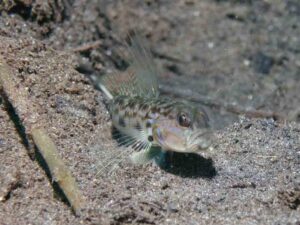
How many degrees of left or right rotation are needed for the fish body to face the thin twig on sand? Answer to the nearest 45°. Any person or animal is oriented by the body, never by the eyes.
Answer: approximately 90° to its right

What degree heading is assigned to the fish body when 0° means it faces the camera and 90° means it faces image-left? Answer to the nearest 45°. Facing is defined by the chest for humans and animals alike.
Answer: approximately 315°
